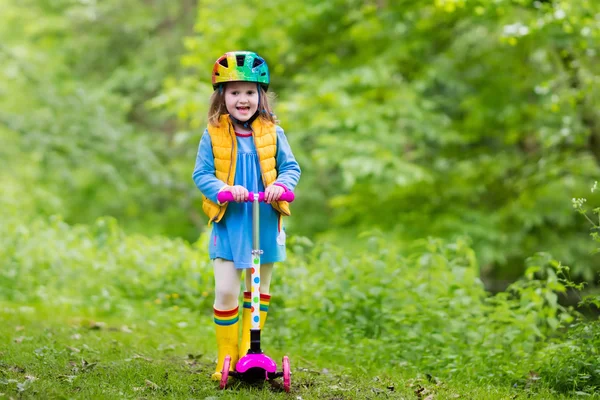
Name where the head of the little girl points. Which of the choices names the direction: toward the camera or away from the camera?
toward the camera

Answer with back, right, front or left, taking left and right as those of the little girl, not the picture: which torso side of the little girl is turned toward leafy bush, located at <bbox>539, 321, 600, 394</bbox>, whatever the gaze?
left

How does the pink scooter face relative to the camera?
toward the camera

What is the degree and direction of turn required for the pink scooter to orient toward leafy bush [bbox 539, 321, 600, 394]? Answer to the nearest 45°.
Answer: approximately 90° to its left
